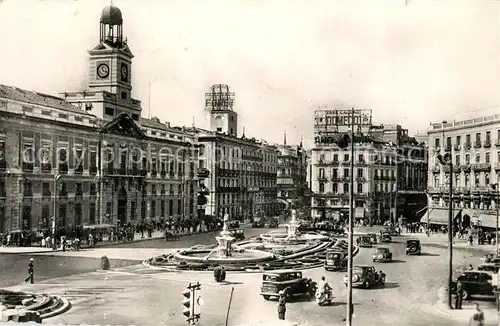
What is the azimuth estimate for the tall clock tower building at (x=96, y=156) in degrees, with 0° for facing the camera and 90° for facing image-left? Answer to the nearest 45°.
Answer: approximately 315°

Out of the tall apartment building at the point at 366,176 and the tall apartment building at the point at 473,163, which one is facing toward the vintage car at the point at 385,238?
the tall apartment building at the point at 366,176

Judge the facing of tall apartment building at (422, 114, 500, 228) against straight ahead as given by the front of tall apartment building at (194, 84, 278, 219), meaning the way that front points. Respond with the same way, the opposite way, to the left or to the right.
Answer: to the right

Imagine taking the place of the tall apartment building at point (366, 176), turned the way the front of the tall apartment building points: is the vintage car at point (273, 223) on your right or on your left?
on your right

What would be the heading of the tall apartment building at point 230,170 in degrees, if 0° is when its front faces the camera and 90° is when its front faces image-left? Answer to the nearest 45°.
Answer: approximately 315°

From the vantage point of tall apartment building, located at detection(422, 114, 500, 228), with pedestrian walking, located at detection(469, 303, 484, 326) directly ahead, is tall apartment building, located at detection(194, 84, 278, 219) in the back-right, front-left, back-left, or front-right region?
back-right

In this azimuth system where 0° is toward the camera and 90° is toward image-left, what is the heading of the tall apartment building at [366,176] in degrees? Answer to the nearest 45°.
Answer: approximately 0°

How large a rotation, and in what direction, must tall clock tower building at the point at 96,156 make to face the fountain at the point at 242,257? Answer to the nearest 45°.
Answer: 0° — it already faces it

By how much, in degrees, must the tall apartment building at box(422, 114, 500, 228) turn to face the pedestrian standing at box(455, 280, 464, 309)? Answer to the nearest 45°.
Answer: approximately 45° to its left

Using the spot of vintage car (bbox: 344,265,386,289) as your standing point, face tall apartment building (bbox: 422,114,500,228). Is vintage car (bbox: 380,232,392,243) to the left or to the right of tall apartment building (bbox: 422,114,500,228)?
left
